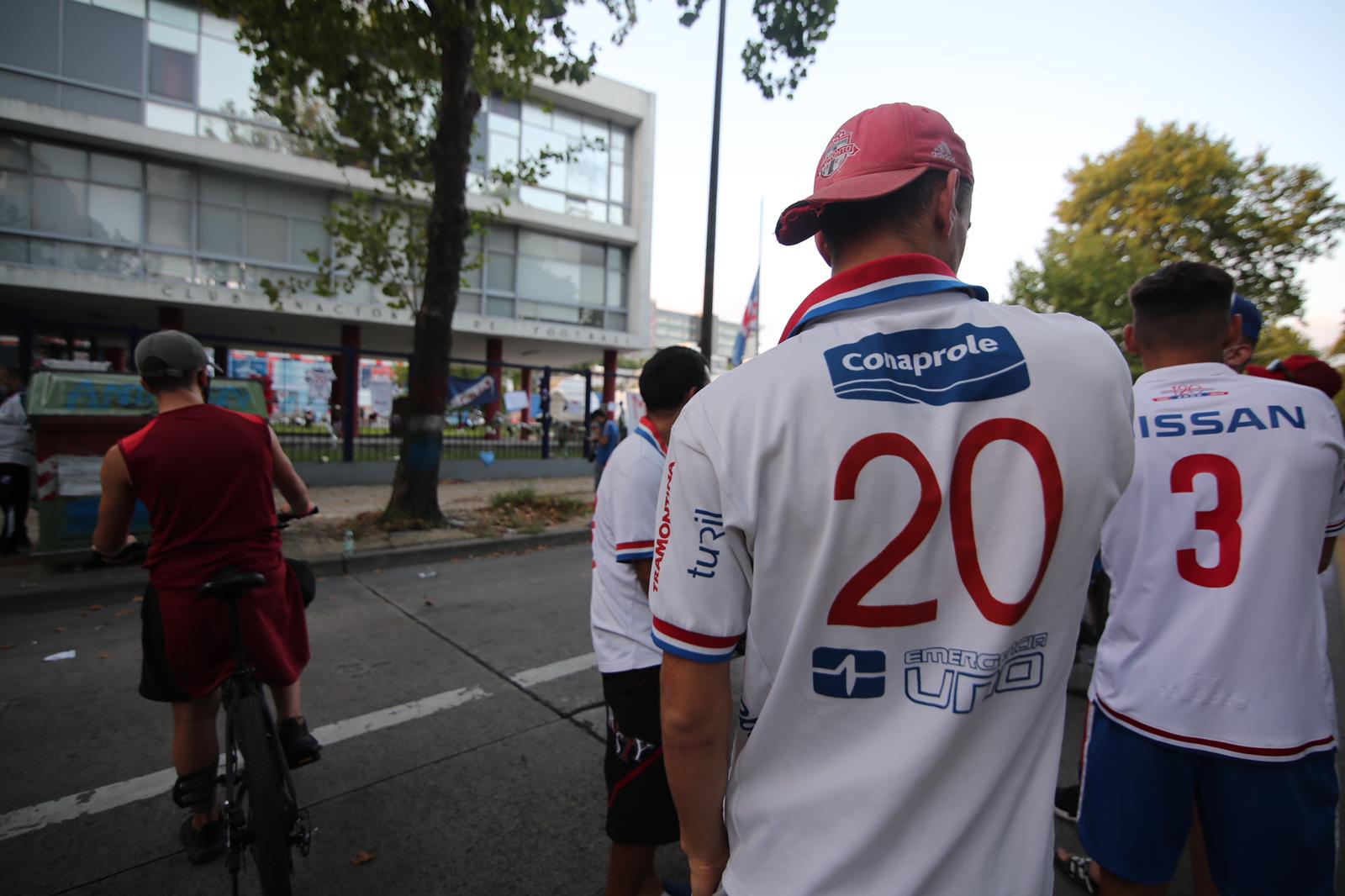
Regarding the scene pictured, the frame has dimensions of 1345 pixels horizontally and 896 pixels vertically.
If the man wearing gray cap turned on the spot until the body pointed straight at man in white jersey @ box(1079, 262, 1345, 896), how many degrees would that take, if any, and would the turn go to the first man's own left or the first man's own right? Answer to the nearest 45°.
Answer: approximately 135° to the first man's own right

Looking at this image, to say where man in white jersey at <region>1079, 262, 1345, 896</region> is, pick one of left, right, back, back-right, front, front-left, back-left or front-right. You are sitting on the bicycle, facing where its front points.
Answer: back-right

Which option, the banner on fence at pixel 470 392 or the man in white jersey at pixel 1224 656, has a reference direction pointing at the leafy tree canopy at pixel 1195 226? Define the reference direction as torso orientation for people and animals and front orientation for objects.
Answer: the man in white jersey

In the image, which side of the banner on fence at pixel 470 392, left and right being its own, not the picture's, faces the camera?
front

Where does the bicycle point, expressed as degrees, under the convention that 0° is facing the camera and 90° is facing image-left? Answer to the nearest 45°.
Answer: approximately 180°

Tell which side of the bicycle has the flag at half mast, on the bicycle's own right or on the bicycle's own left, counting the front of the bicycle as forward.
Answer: on the bicycle's own right

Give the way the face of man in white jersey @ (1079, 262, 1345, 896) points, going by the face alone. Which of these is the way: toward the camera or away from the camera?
away from the camera

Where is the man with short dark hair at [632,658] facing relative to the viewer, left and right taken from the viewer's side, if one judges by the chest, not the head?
facing away from the viewer and to the right of the viewer

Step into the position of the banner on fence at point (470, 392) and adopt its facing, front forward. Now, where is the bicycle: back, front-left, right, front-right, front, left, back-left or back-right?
front

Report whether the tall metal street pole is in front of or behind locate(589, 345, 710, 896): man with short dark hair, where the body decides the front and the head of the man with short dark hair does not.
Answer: in front

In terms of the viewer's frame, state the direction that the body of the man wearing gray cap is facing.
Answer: away from the camera

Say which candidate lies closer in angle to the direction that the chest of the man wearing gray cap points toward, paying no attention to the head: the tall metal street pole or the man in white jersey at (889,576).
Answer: the tall metal street pole

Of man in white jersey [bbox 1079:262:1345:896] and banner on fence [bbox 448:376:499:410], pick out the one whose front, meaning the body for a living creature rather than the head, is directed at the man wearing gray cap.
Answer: the banner on fence

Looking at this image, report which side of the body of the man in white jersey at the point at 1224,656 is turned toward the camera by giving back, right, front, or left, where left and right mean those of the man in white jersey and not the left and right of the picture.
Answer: back

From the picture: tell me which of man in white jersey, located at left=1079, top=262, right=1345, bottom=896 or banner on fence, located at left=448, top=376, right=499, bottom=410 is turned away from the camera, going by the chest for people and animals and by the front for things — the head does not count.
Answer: the man in white jersey

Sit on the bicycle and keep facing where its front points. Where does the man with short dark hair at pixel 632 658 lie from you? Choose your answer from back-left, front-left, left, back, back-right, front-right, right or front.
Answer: back-right
